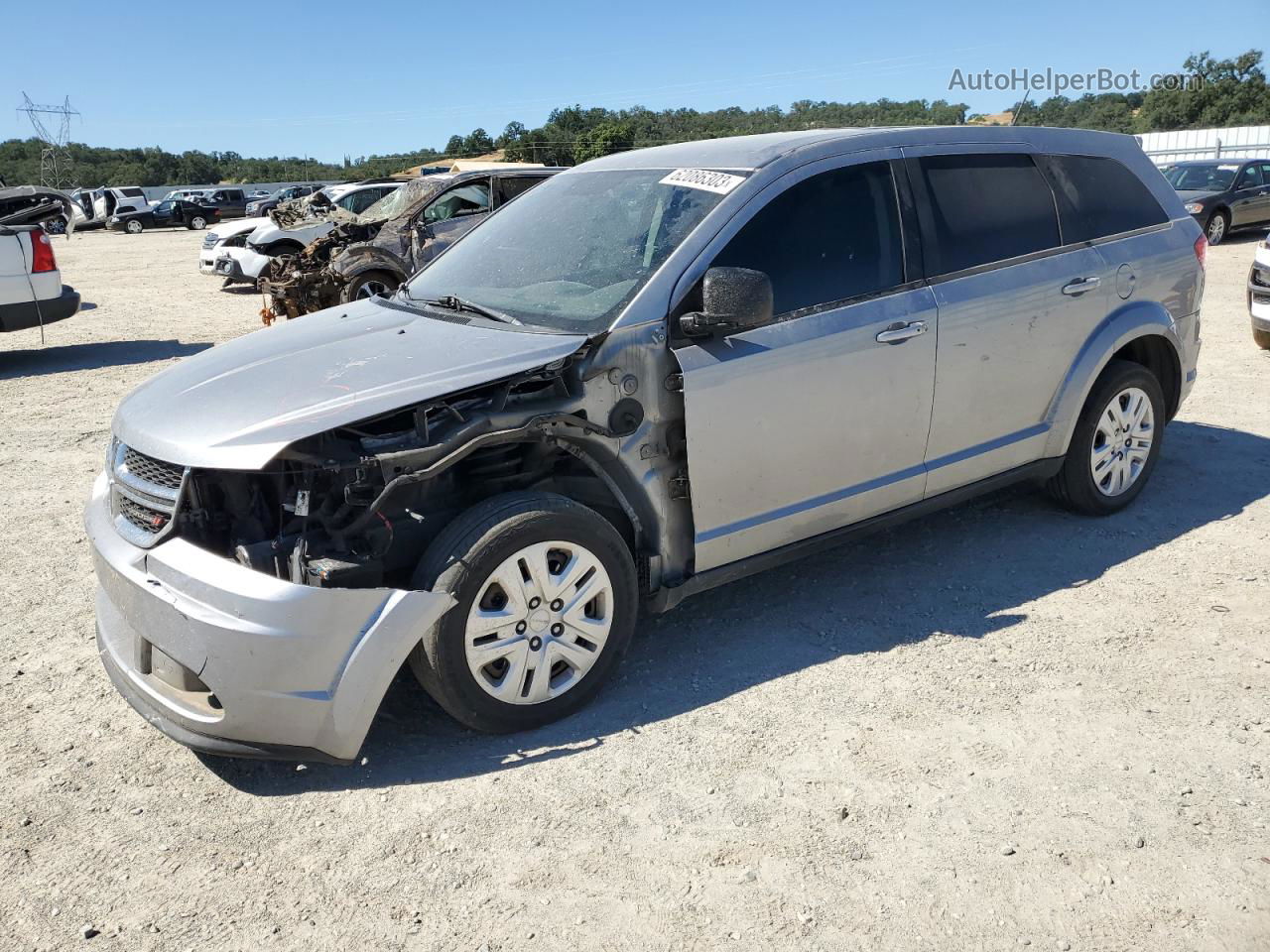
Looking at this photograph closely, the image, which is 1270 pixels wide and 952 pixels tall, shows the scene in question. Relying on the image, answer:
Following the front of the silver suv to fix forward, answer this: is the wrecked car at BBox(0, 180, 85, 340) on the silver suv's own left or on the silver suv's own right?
on the silver suv's own right

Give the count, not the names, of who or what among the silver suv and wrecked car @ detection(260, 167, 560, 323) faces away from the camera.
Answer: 0

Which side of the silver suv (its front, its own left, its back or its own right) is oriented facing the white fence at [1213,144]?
back

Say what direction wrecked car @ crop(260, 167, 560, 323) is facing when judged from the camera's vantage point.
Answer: facing the viewer and to the left of the viewer

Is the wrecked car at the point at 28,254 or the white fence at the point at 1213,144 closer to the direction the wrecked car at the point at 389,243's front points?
the wrecked car

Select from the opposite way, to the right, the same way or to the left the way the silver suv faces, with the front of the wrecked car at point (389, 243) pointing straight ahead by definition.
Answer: the same way

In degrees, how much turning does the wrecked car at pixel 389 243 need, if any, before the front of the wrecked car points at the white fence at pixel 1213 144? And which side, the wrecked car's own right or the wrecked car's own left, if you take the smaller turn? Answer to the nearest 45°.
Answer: approximately 180°

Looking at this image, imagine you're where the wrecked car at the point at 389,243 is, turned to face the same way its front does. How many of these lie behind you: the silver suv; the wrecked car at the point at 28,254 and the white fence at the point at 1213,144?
1

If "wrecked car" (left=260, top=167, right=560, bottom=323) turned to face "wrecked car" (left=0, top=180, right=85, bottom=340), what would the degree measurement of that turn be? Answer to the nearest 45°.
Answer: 0° — it already faces it

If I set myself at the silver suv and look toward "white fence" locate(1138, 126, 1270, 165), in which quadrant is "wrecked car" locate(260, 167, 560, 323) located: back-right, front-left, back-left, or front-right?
front-left

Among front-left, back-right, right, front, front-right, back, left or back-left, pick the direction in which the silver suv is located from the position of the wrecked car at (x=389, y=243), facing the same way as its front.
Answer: front-left

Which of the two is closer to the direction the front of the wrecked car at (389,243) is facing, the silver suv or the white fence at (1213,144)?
the silver suv

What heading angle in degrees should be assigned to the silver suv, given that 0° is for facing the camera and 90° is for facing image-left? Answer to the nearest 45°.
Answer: approximately 45°

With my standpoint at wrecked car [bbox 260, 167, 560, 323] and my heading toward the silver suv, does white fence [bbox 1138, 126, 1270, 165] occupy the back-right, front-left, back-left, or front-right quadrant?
back-left
